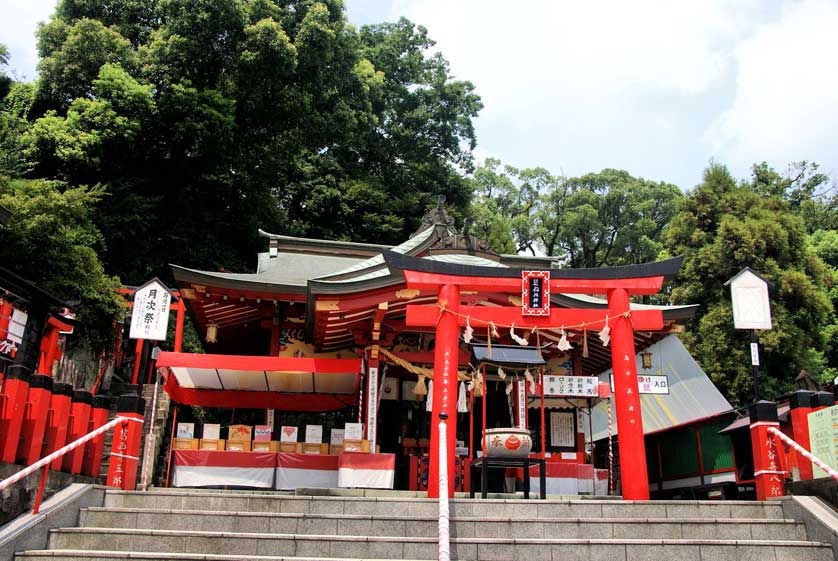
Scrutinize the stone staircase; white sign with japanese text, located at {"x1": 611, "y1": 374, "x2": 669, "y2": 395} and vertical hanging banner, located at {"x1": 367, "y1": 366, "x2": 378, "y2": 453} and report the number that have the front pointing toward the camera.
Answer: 3

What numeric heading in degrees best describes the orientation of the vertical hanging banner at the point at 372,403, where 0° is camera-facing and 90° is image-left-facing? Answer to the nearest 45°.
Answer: approximately 0°

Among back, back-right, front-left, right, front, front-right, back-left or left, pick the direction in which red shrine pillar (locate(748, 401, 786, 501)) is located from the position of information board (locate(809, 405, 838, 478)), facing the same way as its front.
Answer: right

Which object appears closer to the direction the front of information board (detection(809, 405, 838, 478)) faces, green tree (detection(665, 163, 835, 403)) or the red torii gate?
the red torii gate

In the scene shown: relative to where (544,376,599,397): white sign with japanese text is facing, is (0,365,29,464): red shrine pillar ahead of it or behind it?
ahead

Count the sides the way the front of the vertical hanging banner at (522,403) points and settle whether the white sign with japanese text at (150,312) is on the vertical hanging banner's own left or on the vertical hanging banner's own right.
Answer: on the vertical hanging banner's own right

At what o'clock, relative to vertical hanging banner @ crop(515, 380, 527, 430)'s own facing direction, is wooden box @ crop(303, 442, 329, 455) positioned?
The wooden box is roughly at 3 o'clock from the vertical hanging banner.

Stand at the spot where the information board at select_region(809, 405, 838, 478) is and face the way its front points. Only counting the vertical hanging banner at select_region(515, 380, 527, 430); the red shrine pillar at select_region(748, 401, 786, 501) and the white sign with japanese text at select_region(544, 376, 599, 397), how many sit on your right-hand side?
3

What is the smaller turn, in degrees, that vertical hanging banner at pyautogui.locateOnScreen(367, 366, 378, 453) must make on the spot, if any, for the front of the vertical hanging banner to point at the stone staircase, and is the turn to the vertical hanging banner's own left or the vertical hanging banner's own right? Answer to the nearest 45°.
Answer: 0° — it already faces it

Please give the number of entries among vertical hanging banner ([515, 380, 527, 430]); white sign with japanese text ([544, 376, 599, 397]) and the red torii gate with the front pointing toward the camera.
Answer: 3

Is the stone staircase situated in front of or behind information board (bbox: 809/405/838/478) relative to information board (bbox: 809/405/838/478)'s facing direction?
in front

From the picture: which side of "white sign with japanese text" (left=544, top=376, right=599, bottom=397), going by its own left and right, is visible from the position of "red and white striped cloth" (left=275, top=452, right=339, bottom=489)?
right

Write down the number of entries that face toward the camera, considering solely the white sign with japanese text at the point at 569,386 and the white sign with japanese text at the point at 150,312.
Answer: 2

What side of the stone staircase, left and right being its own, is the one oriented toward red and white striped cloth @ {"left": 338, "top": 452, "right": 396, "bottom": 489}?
back

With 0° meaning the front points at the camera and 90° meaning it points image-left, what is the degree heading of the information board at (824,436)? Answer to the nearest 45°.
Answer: approximately 45°
